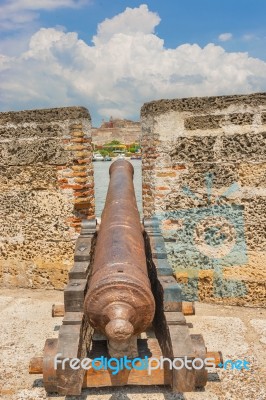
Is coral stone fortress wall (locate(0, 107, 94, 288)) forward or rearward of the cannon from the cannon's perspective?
forward

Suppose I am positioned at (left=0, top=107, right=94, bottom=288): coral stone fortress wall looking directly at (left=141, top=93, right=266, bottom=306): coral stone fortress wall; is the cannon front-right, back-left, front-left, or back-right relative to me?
front-right

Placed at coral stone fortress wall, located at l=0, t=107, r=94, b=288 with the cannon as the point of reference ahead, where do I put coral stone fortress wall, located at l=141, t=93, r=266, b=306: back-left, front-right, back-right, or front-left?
front-left

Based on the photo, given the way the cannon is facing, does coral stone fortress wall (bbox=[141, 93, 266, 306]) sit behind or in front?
in front

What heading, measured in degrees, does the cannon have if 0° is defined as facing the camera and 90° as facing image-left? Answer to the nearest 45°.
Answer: approximately 180°
